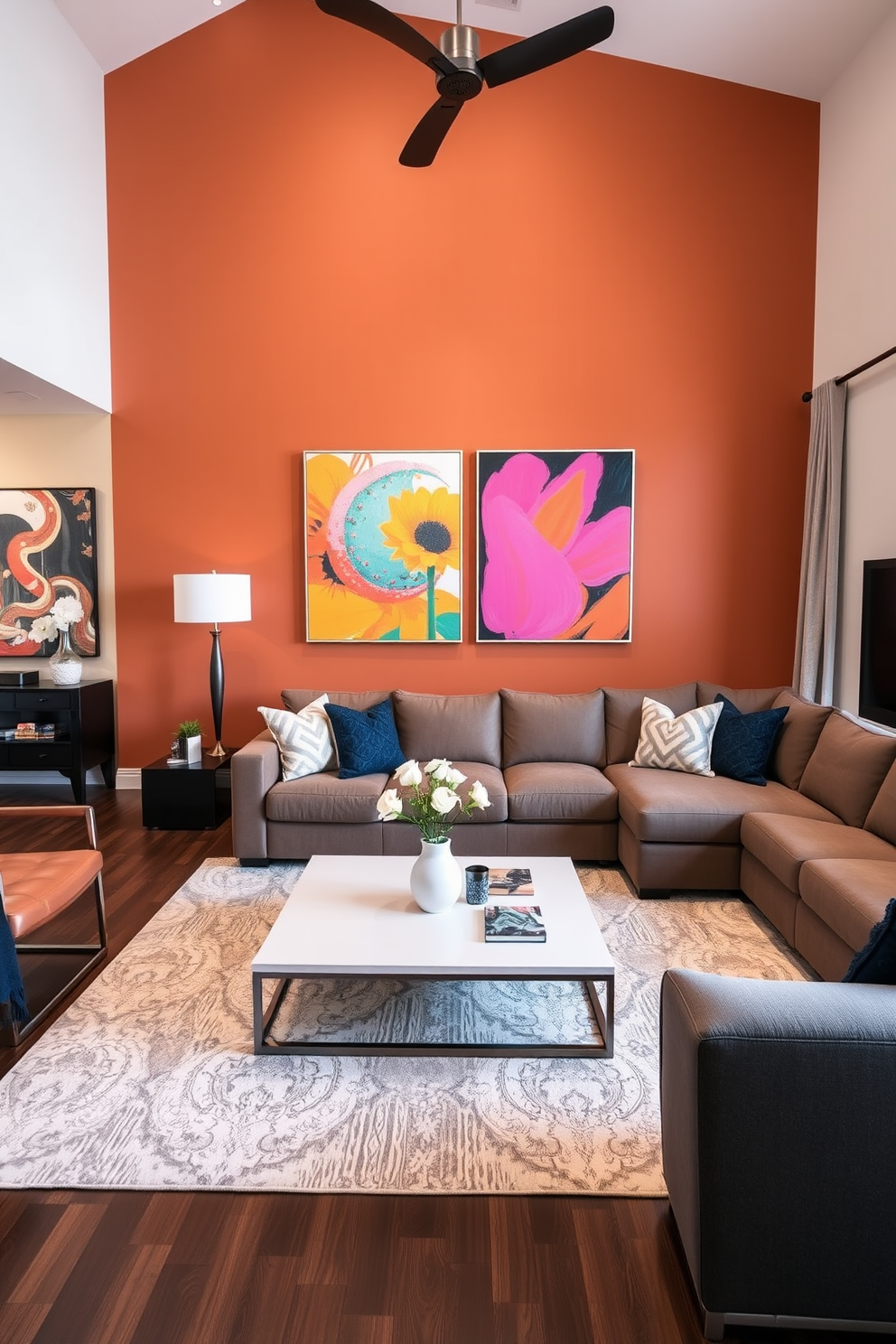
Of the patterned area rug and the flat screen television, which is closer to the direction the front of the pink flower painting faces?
the patterned area rug

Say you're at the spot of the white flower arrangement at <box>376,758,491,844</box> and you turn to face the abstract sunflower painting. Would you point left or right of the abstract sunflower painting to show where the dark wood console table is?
left

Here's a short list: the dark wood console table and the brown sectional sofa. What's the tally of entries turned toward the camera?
2

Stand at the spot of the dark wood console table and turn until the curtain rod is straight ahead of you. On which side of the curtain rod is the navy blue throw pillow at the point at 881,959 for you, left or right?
right

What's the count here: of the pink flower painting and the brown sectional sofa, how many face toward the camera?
2

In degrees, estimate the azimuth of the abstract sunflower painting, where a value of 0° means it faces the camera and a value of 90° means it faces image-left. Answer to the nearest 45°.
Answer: approximately 0°

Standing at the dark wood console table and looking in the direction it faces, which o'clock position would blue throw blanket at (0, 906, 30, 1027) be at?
The blue throw blanket is roughly at 12 o'clock from the dark wood console table.

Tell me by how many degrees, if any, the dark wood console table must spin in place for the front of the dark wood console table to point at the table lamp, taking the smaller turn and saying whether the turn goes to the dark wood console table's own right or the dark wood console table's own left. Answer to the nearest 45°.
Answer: approximately 45° to the dark wood console table's own left

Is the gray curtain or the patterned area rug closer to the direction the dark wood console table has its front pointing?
the patterned area rug

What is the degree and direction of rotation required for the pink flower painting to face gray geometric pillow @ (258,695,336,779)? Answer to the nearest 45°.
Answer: approximately 45° to its right
